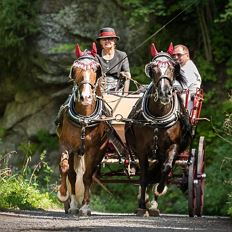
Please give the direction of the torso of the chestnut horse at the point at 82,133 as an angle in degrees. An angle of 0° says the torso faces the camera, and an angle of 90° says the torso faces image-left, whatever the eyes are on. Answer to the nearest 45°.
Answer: approximately 0°

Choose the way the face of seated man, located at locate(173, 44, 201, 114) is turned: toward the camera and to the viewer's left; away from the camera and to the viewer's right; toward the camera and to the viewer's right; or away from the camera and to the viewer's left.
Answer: toward the camera and to the viewer's left

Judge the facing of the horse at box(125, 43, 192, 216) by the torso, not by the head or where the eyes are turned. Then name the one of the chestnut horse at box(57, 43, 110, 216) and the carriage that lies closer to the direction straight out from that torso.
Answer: the chestnut horse

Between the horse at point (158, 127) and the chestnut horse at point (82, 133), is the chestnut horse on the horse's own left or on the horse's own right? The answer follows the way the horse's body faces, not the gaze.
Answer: on the horse's own right

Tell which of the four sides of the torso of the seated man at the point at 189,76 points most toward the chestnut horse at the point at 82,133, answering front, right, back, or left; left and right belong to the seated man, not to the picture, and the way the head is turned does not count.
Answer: front

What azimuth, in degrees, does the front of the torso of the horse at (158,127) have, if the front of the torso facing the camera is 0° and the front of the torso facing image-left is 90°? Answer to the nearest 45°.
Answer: approximately 0°
